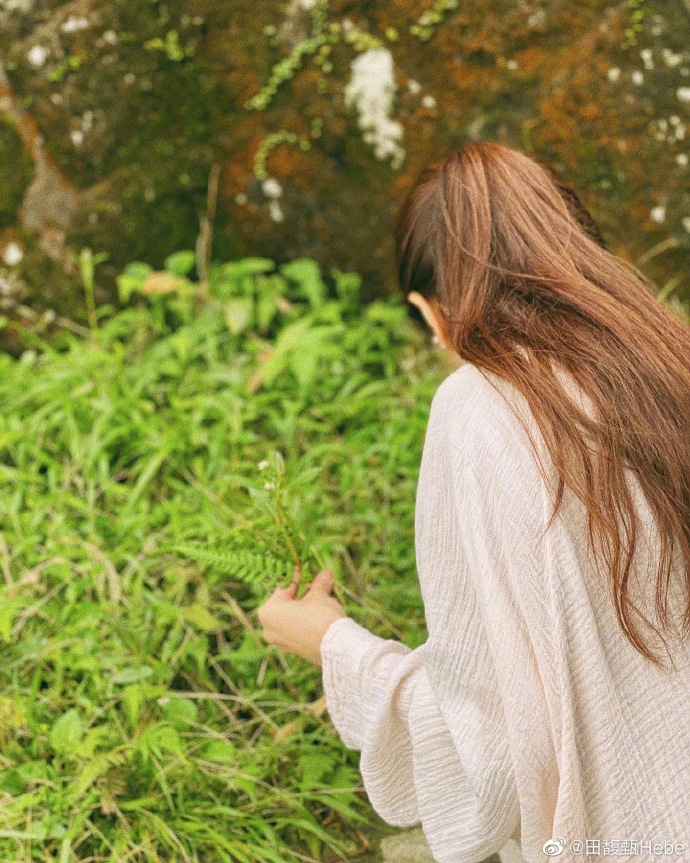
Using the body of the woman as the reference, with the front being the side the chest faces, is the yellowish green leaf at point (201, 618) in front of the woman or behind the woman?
in front

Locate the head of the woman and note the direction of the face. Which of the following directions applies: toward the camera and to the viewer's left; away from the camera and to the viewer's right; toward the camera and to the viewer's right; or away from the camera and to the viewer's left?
away from the camera and to the viewer's left

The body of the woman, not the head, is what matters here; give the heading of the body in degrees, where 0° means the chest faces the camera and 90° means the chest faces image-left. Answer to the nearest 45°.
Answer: approximately 135°

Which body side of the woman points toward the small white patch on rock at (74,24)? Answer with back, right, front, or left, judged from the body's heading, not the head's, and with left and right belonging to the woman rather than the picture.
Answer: front

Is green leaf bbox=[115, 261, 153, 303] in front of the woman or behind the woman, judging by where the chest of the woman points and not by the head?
in front
